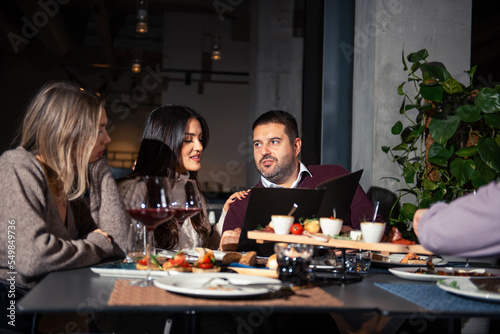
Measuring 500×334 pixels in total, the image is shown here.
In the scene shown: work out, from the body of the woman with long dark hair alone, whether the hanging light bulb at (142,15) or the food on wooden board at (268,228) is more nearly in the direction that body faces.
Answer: the food on wooden board

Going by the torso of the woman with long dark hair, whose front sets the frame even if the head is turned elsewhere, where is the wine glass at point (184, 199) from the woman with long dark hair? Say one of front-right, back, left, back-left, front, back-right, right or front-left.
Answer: front-right

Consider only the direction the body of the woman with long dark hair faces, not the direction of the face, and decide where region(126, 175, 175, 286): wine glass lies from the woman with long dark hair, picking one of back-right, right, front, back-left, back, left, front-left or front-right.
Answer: front-right

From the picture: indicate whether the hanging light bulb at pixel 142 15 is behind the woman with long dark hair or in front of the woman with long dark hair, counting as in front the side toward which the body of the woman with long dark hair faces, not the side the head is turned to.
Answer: behind

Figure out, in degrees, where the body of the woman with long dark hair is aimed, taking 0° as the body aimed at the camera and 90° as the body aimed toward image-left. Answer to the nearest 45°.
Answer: approximately 315°

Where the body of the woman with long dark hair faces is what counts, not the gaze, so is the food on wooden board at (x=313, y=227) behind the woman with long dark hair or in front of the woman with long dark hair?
in front

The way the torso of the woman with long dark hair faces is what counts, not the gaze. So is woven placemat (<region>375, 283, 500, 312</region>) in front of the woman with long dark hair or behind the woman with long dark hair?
in front

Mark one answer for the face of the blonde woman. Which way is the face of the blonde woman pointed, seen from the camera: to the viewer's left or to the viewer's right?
to the viewer's right

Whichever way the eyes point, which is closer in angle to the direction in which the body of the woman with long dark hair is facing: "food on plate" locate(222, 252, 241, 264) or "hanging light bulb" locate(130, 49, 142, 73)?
the food on plate
